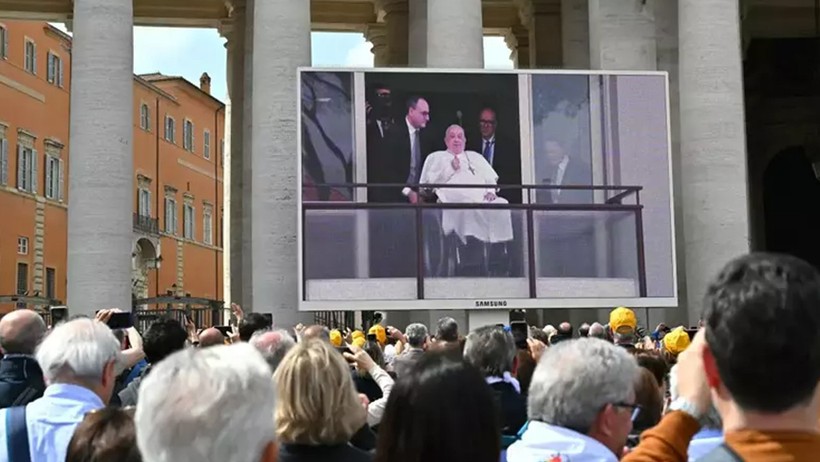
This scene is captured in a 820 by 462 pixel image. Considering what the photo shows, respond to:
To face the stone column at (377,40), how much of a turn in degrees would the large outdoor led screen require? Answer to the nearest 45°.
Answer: approximately 180°

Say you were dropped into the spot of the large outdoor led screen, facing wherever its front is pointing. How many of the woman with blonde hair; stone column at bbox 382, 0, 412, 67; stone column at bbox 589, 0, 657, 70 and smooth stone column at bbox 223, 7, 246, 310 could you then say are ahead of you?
1

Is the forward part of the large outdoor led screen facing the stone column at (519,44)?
no

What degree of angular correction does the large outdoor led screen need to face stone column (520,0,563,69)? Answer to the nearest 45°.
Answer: approximately 180°

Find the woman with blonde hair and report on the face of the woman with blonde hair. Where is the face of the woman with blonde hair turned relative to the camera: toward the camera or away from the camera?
away from the camera

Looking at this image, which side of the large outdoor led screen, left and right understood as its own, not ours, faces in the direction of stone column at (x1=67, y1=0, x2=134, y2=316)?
right

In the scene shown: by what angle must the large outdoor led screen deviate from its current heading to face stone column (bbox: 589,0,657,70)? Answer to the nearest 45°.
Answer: approximately 135° to its left

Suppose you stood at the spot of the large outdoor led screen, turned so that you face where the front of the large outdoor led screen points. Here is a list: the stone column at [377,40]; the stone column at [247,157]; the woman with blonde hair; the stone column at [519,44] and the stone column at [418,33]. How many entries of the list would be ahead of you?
1

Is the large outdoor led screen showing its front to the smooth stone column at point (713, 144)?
no

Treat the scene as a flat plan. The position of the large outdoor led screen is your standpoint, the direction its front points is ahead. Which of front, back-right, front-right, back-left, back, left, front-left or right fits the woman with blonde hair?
front

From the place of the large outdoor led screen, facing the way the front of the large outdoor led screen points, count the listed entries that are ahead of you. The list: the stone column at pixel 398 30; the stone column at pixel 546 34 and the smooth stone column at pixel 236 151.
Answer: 0

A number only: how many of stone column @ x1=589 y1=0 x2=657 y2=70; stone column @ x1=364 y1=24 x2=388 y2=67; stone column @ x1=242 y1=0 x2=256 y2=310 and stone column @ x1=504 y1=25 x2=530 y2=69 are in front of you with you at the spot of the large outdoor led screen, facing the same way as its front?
0

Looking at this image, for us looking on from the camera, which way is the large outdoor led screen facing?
facing the viewer

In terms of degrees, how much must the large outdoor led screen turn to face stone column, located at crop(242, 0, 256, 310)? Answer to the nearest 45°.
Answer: approximately 135° to its right

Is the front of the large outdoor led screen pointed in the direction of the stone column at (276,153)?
no

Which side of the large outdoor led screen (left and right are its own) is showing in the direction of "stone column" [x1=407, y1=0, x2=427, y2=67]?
back

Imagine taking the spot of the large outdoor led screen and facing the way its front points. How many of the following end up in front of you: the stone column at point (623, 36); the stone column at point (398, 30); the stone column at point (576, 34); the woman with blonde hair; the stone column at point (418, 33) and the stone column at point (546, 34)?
1

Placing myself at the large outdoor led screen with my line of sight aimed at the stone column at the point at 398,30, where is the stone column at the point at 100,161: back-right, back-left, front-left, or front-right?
front-left
